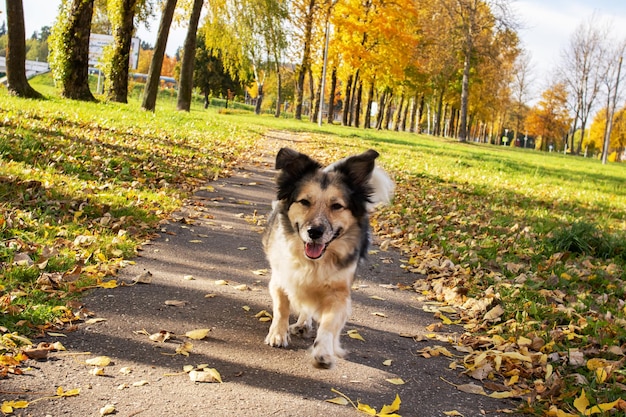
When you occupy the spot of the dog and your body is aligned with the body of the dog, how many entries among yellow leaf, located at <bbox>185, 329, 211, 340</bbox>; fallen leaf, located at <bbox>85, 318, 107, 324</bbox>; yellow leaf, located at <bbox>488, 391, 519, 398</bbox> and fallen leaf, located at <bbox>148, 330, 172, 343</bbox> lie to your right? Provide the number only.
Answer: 3

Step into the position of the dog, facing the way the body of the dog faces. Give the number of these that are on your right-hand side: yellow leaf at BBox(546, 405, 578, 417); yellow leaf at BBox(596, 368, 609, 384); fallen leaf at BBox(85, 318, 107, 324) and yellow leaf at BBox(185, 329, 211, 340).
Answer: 2

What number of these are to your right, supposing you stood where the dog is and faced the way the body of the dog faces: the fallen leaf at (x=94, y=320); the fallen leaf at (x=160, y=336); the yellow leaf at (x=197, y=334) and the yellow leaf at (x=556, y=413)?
3

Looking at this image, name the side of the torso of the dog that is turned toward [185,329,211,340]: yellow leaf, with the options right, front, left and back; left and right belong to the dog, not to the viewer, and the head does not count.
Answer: right

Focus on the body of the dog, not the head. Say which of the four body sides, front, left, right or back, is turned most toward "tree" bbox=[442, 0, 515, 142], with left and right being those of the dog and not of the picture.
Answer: back

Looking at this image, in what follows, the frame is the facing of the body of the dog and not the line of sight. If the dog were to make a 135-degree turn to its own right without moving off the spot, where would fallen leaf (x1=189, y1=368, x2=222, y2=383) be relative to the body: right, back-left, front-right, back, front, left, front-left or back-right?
left

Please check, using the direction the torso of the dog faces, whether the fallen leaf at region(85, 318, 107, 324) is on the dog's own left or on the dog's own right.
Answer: on the dog's own right

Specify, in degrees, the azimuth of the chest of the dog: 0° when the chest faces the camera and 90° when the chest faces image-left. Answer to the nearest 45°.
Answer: approximately 0°

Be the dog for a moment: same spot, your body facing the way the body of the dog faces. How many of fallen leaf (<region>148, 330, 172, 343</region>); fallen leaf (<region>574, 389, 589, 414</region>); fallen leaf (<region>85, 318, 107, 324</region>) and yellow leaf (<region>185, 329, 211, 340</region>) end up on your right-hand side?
3

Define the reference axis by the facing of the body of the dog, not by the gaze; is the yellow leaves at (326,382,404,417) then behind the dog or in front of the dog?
in front

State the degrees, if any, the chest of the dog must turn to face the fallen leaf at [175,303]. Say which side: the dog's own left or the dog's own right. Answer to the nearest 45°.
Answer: approximately 135° to the dog's own right

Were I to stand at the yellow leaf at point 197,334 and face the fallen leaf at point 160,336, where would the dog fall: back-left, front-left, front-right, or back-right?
back-left

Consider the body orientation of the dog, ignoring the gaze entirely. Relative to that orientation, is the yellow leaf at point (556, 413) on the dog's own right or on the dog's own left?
on the dog's own left

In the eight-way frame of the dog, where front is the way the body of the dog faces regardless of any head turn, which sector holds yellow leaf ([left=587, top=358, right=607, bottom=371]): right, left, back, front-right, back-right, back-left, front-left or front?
left
